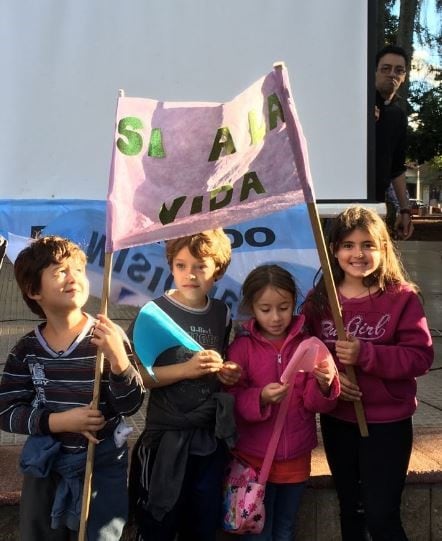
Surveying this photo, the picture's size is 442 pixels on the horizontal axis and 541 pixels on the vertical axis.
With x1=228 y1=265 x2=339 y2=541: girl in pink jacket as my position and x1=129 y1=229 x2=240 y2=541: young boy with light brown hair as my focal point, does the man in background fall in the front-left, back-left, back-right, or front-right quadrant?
back-right

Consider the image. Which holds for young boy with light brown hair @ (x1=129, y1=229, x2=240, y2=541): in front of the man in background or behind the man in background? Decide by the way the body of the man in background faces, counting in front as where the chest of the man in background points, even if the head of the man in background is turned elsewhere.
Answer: in front

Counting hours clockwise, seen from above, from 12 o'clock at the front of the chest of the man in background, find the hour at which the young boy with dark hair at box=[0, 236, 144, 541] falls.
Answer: The young boy with dark hair is roughly at 1 o'clock from the man in background.

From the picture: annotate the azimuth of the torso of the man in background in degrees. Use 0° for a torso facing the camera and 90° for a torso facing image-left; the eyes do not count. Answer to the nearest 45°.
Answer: approximately 0°
